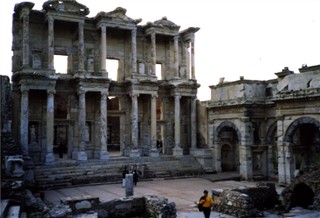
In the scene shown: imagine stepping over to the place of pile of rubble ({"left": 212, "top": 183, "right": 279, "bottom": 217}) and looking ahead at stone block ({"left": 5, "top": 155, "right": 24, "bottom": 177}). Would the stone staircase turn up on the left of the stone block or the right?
right

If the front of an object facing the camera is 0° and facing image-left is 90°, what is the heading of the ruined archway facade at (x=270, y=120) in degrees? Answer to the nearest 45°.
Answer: approximately 45°

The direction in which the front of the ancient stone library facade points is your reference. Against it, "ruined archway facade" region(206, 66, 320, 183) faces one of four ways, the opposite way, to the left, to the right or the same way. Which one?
to the right

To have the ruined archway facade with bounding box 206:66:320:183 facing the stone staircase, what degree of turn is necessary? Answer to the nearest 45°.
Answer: approximately 45° to its right

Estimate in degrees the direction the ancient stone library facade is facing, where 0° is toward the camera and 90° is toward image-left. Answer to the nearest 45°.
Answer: approximately 315°

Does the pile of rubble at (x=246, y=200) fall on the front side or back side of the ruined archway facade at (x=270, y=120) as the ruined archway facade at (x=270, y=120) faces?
on the front side

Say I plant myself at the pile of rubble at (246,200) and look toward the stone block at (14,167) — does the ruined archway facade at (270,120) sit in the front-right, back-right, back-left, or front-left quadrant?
back-right

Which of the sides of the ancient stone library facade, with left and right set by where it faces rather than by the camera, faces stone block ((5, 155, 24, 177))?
right
